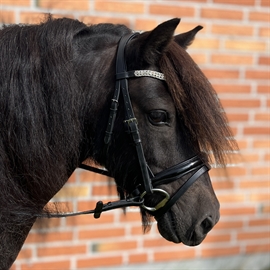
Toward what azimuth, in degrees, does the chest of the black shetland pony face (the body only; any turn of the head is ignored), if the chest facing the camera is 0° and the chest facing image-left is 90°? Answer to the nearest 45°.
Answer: approximately 270°
